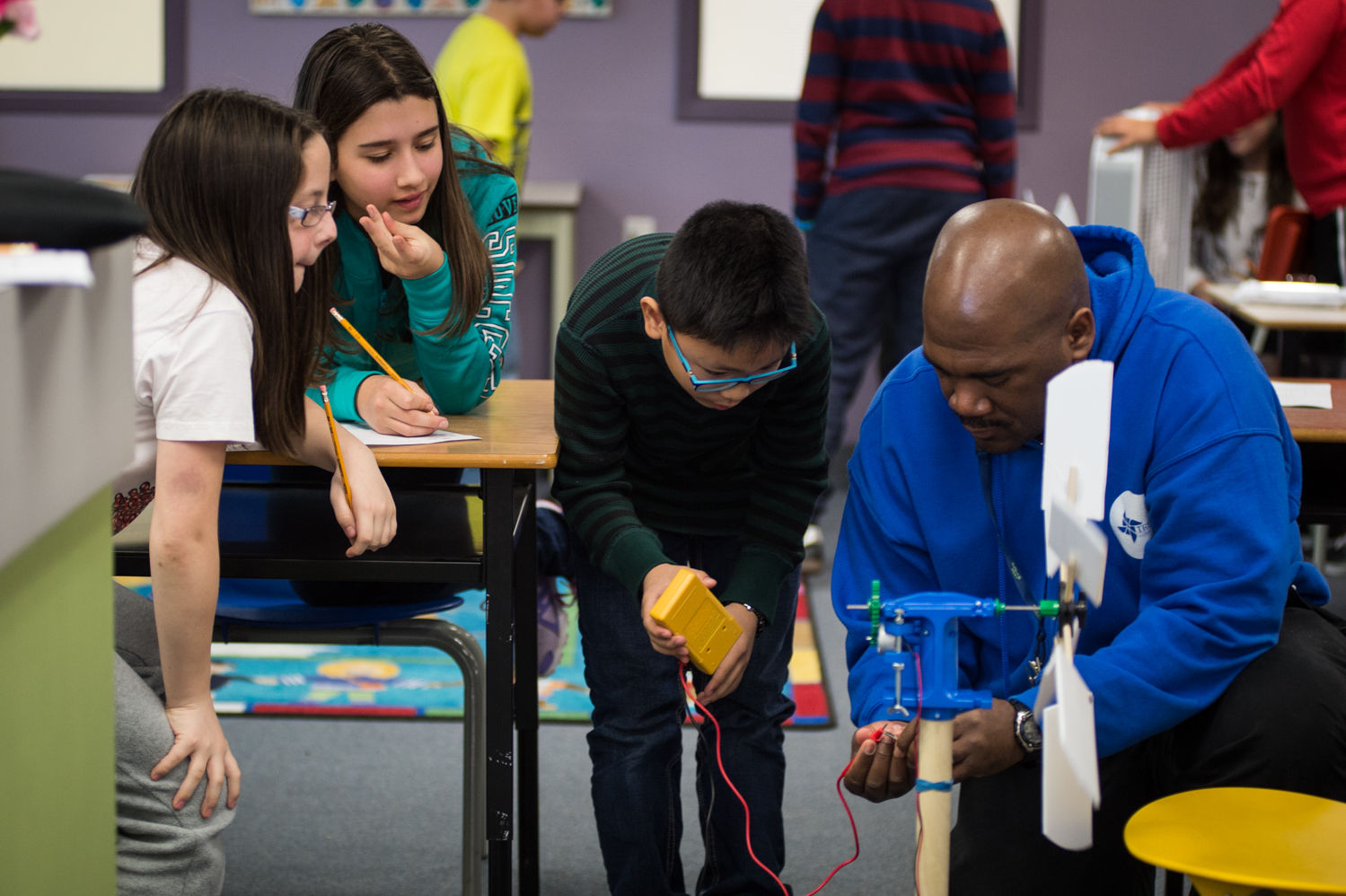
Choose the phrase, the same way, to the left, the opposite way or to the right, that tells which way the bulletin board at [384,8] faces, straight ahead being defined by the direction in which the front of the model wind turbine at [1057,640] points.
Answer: to the right

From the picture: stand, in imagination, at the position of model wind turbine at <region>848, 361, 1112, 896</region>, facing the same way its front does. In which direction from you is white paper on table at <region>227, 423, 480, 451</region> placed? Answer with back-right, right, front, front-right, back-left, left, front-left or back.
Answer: back-left

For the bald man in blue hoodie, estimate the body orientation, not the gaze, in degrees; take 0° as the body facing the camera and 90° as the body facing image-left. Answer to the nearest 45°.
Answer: approximately 45°

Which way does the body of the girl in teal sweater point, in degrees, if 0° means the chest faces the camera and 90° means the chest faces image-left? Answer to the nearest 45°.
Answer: approximately 0°

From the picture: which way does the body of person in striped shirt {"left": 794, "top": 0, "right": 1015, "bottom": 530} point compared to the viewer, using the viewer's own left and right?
facing away from the viewer

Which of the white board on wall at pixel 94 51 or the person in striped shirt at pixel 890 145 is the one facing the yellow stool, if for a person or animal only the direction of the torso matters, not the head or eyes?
the white board on wall
